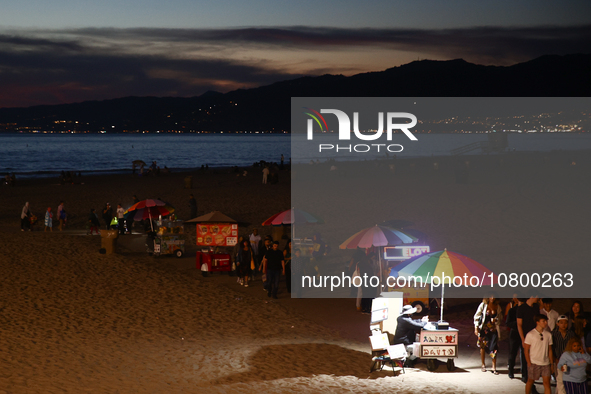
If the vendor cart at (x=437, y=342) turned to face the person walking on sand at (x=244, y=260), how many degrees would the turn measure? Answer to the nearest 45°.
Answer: approximately 135° to its right

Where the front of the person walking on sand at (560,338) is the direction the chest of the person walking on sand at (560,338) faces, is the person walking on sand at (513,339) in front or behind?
behind

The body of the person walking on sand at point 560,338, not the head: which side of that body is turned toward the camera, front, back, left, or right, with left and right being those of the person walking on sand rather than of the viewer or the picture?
front

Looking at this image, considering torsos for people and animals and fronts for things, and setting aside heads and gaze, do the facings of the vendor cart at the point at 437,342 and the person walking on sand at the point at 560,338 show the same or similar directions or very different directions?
same or similar directions

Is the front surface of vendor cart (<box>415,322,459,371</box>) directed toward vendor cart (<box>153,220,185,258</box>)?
no

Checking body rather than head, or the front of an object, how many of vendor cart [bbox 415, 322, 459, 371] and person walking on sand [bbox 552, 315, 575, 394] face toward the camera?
2

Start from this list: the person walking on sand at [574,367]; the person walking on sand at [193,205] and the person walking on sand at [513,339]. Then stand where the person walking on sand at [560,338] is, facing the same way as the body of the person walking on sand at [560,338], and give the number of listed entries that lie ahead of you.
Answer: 1

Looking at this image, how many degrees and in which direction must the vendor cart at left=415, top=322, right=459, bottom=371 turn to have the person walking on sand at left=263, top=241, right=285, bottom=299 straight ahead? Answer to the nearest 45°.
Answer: approximately 135° to its right

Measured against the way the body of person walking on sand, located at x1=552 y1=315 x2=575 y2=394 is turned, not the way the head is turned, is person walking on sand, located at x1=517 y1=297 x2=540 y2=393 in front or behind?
behind

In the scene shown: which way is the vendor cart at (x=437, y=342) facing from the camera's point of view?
toward the camera
